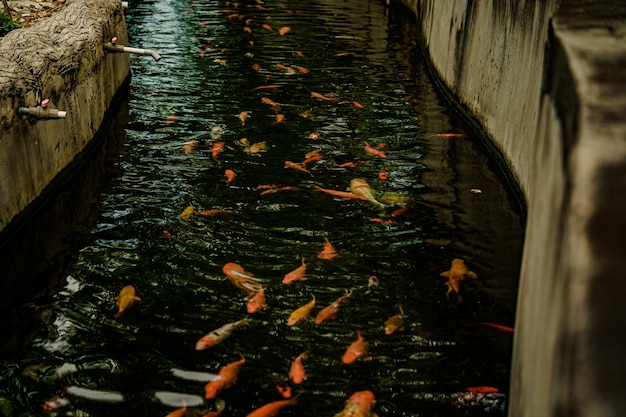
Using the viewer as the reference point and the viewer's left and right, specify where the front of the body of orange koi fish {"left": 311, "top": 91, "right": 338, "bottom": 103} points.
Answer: facing to the left of the viewer

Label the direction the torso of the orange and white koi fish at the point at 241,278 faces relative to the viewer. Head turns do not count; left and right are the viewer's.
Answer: facing away from the viewer and to the left of the viewer

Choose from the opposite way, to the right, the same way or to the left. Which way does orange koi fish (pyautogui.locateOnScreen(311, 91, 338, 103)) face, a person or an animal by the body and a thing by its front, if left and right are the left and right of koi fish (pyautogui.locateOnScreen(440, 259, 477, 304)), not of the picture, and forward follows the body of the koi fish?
to the left

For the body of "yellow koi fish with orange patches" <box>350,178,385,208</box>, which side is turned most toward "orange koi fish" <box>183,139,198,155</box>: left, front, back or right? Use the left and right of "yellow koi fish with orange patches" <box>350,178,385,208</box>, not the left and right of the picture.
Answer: front

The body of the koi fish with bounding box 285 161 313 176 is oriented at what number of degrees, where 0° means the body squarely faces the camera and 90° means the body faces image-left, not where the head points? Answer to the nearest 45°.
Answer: approximately 135°

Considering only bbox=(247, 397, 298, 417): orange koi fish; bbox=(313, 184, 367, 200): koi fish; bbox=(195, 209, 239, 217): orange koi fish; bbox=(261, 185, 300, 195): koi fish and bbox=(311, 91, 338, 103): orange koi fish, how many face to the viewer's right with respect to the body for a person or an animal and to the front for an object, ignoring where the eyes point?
2

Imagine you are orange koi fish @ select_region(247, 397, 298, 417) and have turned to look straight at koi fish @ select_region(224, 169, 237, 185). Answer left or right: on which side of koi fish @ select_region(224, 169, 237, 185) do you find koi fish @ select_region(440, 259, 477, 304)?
right

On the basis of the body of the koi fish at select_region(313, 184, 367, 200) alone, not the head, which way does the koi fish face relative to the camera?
to the viewer's right

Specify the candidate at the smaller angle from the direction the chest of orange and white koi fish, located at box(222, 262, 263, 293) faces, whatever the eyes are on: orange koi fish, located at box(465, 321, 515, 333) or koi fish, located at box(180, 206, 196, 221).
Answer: the koi fish
